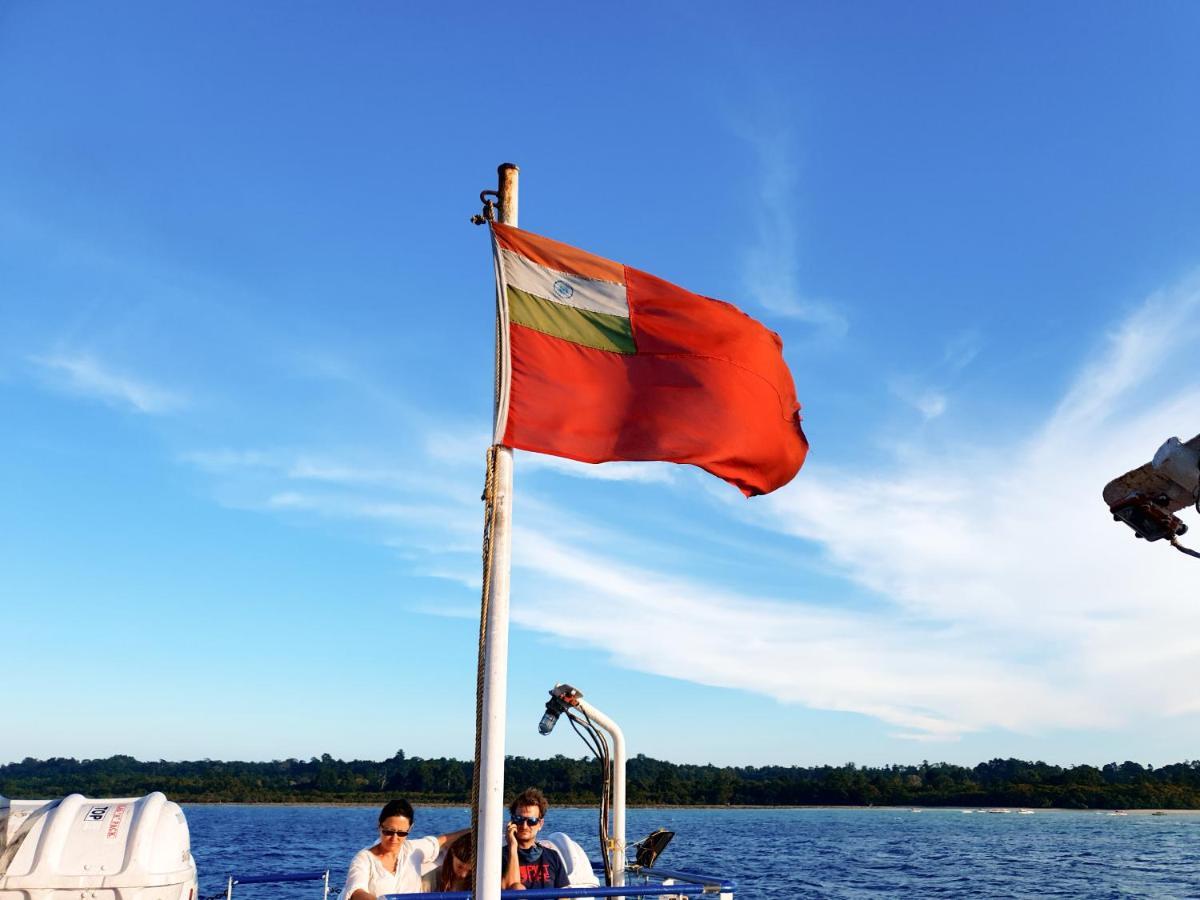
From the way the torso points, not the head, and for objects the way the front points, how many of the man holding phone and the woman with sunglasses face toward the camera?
2

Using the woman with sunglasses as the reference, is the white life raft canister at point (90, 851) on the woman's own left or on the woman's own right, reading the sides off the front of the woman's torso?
on the woman's own right

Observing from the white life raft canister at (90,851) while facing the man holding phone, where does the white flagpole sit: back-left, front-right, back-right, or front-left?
front-right

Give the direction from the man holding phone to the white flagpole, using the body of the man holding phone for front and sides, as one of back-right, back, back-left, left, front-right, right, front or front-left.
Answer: front

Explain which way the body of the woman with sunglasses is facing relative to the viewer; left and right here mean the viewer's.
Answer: facing the viewer

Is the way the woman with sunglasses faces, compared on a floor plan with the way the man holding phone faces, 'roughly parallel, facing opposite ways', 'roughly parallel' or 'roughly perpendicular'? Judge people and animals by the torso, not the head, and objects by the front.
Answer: roughly parallel

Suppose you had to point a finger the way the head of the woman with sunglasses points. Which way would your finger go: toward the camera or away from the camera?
toward the camera

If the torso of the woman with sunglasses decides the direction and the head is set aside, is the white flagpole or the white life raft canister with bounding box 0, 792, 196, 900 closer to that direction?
the white flagpole

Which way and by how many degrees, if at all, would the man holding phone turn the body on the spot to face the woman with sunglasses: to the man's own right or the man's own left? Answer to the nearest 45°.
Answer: approximately 45° to the man's own right

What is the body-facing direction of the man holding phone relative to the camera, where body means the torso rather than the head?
toward the camera
